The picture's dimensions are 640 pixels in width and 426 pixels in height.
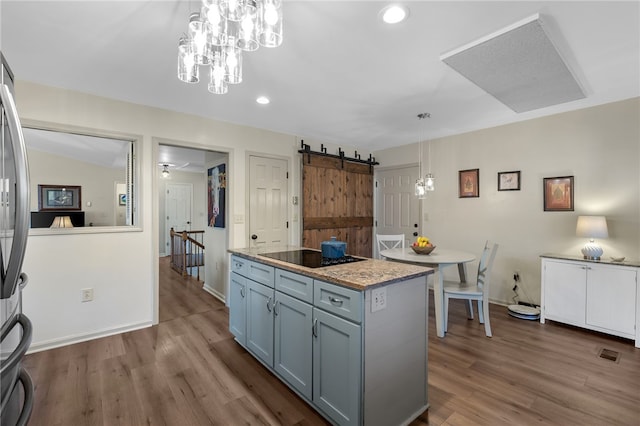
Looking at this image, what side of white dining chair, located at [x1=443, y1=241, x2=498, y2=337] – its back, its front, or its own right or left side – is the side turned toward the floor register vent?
back

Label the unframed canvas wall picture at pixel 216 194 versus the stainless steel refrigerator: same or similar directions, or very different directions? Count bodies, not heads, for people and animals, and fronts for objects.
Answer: very different directions

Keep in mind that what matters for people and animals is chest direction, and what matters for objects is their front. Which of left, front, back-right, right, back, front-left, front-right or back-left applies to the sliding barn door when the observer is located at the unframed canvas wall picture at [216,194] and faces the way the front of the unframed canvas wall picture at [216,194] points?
back-left

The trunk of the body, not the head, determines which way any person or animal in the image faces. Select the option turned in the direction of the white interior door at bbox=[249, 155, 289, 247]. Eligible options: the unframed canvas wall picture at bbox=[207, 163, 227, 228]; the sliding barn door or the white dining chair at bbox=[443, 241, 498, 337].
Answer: the white dining chair

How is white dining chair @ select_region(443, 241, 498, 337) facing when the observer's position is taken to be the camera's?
facing to the left of the viewer

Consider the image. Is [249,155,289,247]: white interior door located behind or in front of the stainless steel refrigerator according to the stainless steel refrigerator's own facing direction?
in front

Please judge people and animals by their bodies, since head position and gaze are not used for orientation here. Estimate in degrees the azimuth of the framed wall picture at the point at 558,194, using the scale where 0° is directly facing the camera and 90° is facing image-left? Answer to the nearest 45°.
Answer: approximately 0°

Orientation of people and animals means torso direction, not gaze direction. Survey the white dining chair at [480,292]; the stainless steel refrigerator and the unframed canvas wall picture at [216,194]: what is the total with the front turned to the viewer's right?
1

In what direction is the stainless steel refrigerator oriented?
to the viewer's right

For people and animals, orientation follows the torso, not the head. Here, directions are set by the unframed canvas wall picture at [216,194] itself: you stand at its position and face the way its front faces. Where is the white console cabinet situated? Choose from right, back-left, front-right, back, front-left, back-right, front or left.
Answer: left

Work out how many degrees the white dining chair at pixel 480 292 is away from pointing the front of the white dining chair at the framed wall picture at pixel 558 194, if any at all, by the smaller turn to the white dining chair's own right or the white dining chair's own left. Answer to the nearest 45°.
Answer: approximately 135° to the white dining chair's own right

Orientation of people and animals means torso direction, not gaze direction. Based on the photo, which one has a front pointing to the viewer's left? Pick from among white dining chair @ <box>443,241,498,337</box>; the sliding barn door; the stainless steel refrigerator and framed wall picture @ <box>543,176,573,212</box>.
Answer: the white dining chair

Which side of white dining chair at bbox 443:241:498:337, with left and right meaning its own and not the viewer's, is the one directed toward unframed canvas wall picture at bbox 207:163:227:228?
front
